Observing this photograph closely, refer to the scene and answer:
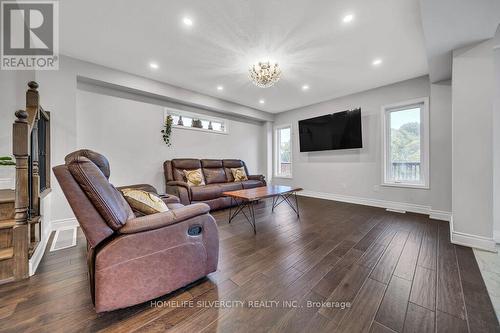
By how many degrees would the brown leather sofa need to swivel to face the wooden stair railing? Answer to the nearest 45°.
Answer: approximately 90° to its right

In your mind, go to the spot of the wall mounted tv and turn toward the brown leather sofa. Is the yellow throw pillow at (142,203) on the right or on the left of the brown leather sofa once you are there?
left

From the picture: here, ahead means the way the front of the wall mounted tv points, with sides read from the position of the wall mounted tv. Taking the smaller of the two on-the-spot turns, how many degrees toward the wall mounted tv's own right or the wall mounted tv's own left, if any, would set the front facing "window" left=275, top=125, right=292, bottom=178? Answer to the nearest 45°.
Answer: approximately 90° to the wall mounted tv's own right

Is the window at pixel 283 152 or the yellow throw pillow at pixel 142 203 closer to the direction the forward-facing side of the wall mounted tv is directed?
the yellow throw pillow

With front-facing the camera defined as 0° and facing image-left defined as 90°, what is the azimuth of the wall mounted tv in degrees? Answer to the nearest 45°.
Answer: approximately 45°

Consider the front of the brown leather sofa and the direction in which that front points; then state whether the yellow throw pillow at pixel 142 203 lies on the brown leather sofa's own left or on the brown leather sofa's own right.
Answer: on the brown leather sofa's own right

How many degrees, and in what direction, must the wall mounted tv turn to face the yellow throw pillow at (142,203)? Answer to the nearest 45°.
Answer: approximately 45° to its left

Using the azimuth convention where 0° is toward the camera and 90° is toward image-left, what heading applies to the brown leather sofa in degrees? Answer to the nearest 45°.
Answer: approximately 315°
